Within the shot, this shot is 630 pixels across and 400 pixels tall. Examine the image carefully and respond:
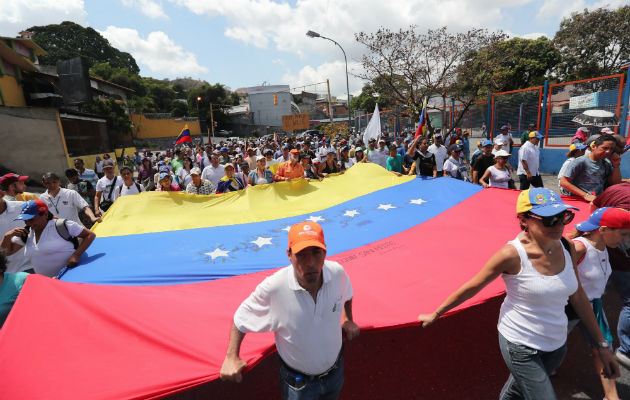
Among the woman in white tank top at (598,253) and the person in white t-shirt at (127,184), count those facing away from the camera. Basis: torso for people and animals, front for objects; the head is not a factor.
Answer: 0

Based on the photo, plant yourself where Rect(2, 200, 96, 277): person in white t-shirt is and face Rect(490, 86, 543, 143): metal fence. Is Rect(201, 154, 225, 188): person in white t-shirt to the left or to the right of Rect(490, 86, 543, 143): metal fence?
left

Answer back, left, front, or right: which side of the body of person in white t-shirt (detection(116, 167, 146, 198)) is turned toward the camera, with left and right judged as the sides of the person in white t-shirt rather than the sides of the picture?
front

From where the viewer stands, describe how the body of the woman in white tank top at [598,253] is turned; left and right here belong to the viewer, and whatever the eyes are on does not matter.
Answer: facing the viewer and to the right of the viewer

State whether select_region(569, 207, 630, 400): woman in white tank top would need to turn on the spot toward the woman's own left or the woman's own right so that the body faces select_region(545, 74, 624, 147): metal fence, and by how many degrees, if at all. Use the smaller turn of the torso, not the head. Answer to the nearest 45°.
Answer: approximately 135° to the woman's own left

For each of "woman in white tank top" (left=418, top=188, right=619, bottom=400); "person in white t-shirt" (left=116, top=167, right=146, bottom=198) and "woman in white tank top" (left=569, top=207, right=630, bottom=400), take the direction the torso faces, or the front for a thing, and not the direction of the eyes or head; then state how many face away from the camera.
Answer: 0

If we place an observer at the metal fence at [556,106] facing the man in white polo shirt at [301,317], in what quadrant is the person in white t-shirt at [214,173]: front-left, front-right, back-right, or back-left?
front-right

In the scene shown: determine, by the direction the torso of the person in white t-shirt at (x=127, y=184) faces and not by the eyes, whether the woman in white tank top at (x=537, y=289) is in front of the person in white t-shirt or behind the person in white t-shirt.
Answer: in front

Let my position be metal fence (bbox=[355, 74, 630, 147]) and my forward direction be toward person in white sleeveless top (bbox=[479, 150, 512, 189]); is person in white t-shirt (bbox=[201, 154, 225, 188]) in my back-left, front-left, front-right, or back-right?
front-right
